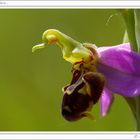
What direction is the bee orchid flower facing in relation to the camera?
to the viewer's left
